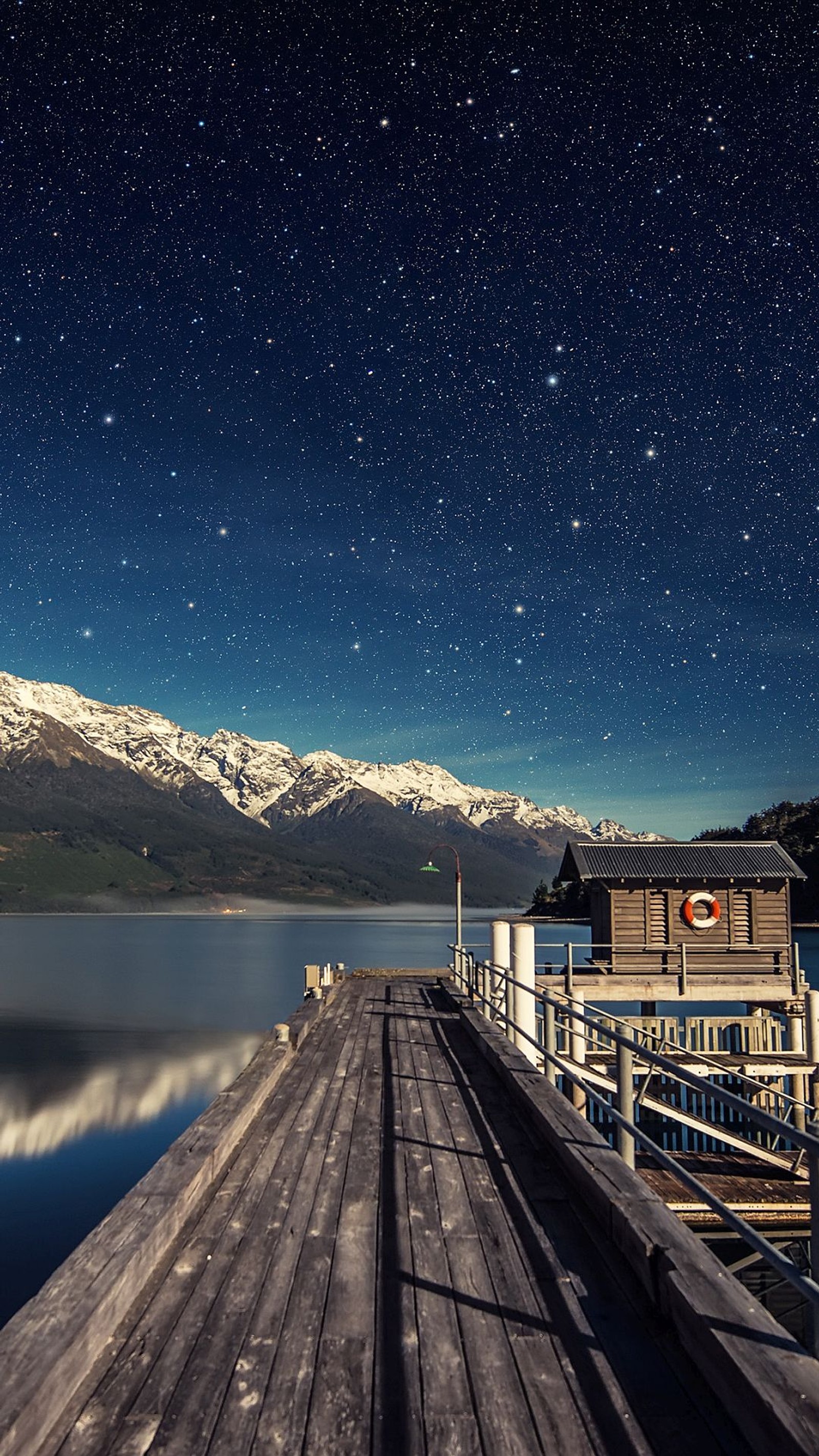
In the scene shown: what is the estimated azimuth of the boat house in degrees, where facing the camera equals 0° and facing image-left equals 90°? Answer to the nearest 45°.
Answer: approximately 0°

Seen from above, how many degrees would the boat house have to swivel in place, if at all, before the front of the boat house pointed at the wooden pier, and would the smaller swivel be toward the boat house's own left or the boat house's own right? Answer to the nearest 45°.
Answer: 0° — it already faces it
